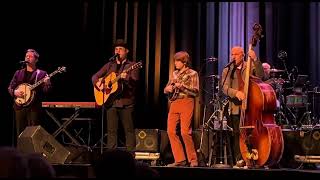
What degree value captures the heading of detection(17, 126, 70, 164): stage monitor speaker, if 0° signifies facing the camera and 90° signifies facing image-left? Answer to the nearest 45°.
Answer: approximately 225°

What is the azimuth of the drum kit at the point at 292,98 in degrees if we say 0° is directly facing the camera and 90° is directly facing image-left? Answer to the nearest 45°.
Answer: approximately 45°

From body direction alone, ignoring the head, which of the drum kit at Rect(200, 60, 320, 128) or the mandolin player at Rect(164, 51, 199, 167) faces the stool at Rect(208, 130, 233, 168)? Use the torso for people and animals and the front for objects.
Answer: the drum kit

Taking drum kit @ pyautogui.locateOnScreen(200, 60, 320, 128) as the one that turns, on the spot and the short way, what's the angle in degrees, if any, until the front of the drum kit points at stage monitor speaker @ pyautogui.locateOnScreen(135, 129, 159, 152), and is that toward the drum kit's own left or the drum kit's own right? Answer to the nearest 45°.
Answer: approximately 45° to the drum kit's own right

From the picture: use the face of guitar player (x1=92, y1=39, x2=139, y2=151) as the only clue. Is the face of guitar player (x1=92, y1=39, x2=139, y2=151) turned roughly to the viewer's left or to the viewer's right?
to the viewer's left

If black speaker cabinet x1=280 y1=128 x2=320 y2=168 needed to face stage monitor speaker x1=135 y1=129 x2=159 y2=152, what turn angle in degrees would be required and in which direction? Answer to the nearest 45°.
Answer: approximately 90° to its right
